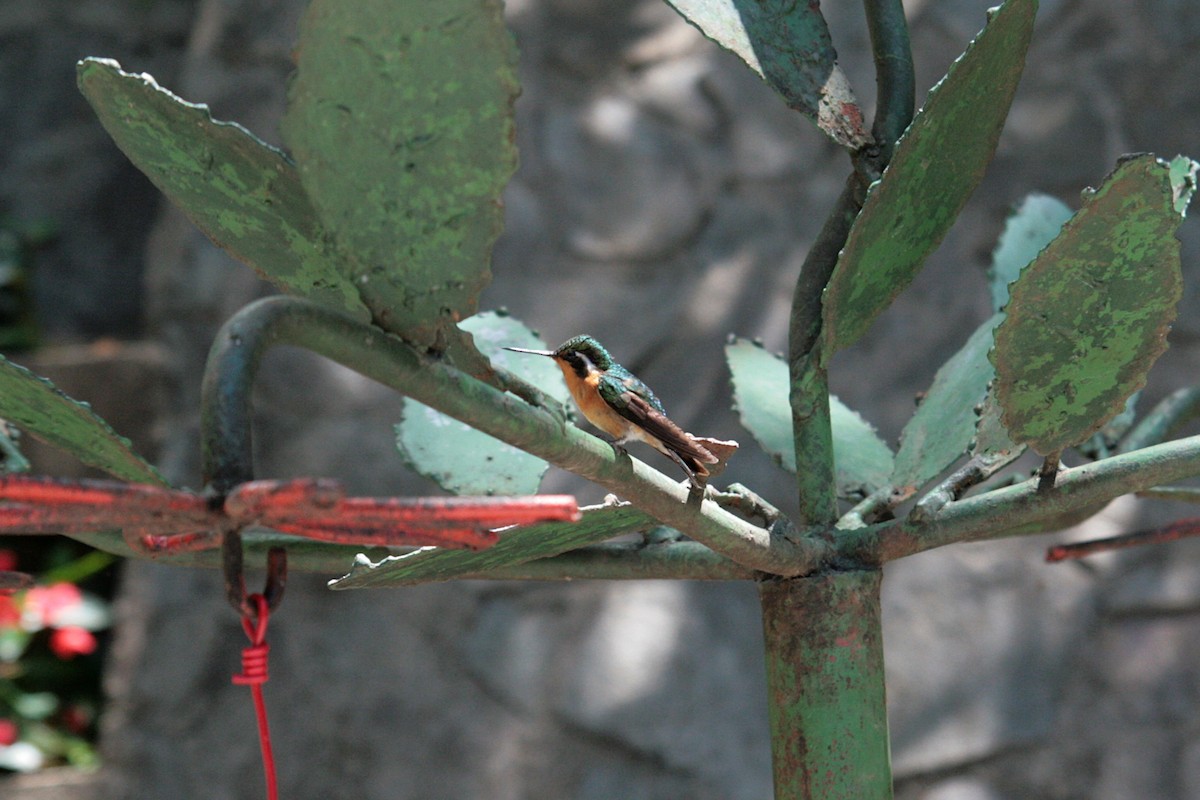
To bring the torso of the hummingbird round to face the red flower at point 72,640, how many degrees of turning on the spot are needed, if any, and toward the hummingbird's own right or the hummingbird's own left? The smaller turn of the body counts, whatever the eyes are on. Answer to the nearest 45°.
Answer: approximately 45° to the hummingbird's own right

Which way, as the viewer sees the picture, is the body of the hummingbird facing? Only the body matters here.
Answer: to the viewer's left
